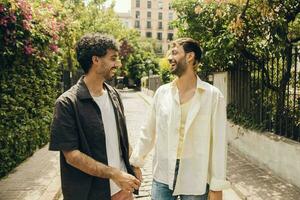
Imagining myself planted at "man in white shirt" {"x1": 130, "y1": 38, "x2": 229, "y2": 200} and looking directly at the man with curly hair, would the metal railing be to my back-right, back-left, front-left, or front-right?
back-right

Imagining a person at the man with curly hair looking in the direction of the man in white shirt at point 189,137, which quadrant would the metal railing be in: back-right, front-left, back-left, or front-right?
front-left

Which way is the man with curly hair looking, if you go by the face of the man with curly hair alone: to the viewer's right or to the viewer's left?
to the viewer's right

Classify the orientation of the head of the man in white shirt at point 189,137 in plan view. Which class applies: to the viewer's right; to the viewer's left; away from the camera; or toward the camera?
to the viewer's left

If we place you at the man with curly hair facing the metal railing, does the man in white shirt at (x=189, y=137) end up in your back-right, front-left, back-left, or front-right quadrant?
front-right

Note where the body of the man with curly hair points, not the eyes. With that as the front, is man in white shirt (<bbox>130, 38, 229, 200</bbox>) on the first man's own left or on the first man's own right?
on the first man's own left

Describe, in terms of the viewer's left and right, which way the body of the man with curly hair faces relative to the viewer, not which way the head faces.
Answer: facing the viewer and to the right of the viewer

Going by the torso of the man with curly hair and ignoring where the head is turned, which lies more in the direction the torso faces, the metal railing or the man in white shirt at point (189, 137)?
the man in white shirt

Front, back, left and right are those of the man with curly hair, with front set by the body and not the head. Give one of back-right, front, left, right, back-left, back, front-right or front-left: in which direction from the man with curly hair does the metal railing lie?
left
